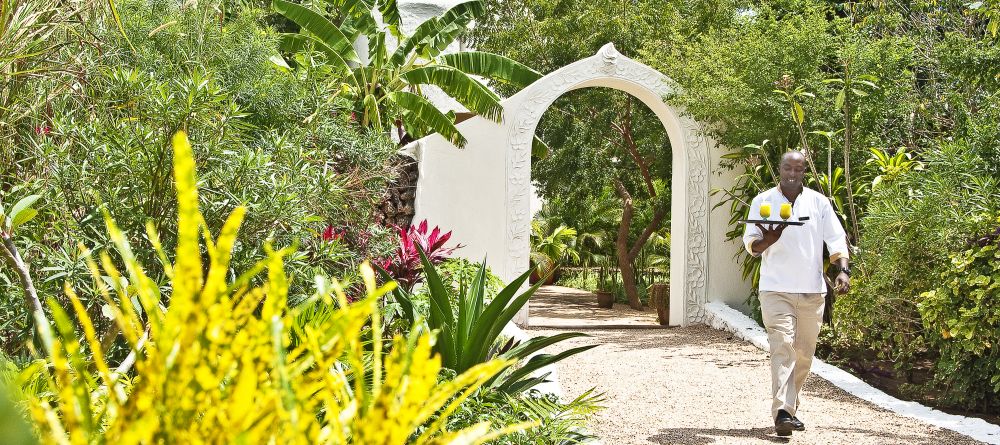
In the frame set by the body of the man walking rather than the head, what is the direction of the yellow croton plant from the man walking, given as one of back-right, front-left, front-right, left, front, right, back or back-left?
front

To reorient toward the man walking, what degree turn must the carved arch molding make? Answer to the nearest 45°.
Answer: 0° — it already faces them

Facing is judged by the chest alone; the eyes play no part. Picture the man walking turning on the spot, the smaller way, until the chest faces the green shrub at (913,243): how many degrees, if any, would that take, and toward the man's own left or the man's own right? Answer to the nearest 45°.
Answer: approximately 135° to the man's own left

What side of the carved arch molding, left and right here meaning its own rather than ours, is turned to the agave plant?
front

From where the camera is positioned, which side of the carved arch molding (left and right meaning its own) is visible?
front

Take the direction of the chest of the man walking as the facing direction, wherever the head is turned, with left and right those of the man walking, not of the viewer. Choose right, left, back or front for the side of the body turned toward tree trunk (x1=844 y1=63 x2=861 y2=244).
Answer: back

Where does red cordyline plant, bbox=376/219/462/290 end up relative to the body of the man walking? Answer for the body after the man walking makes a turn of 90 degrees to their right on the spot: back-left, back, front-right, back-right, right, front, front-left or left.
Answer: front

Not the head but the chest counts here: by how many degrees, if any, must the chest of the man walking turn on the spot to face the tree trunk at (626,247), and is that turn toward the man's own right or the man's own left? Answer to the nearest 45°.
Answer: approximately 180°

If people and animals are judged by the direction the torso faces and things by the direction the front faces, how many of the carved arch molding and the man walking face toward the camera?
2

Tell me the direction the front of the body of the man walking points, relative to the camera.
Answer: toward the camera

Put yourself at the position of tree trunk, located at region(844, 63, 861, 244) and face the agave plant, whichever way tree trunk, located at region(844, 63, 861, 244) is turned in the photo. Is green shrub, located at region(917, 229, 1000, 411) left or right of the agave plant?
left

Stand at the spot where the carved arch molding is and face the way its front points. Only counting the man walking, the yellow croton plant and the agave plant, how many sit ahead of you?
3
